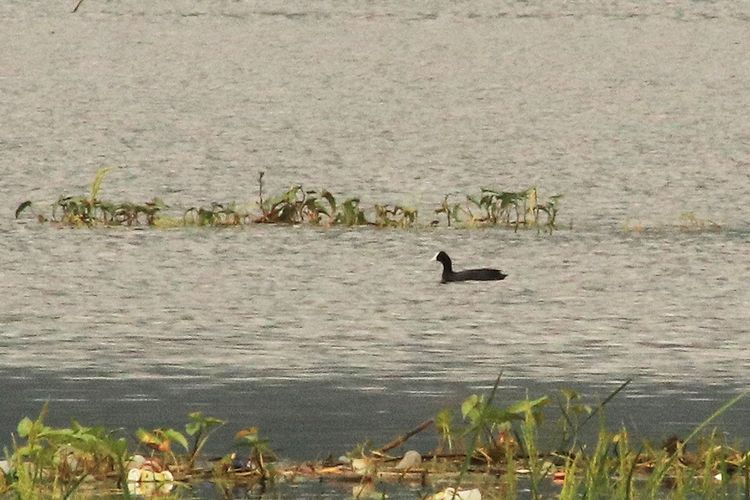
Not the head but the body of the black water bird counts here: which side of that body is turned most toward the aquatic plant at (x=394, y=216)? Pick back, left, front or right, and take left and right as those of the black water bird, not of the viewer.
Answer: right

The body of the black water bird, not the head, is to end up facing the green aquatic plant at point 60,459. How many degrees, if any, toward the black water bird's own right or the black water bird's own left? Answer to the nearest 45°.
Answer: approximately 90° to the black water bird's own left

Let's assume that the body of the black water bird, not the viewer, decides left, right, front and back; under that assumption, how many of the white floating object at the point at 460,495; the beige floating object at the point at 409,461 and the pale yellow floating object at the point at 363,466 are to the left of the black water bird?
3

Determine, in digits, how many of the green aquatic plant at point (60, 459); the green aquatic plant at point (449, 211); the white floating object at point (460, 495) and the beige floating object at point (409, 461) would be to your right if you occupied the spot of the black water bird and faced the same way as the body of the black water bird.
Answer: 1

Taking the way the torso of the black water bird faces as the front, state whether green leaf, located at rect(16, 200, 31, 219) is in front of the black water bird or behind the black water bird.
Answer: in front

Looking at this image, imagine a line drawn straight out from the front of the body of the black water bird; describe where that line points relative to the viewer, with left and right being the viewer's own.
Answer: facing to the left of the viewer

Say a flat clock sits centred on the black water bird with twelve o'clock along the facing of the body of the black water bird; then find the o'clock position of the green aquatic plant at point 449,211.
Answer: The green aquatic plant is roughly at 3 o'clock from the black water bird.

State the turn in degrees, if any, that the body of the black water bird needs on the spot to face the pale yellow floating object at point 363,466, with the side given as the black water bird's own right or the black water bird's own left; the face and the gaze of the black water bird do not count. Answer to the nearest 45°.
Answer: approximately 90° to the black water bird's own left

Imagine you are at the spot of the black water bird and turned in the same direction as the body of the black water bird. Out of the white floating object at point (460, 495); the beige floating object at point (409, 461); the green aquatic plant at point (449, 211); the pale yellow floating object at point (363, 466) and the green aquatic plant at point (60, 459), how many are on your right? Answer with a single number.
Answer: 1

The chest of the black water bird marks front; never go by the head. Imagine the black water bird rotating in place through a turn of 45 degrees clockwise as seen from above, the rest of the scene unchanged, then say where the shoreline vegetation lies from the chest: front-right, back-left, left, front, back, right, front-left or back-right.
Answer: back-left

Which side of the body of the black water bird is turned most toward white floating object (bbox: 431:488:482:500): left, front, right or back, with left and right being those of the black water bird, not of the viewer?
left
